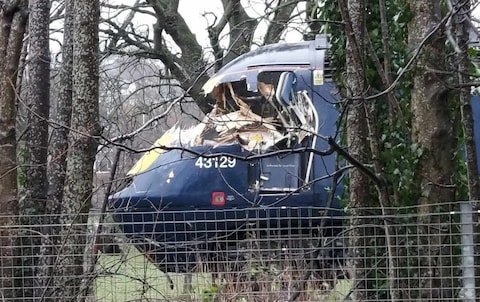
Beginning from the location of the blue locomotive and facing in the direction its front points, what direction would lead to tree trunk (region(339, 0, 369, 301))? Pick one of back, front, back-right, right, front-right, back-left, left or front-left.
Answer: left

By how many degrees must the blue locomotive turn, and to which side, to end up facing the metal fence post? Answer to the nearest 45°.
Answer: approximately 90° to its left

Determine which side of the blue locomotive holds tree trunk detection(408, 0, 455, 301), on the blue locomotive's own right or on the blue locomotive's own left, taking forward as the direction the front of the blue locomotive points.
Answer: on the blue locomotive's own left

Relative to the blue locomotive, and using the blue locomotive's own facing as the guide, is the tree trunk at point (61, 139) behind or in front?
in front
